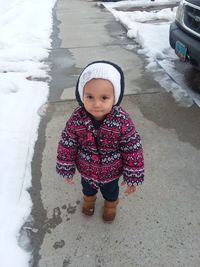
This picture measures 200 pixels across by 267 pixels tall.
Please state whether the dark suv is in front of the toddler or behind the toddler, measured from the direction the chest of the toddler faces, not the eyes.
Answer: behind

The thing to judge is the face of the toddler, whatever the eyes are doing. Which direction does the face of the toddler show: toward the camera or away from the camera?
toward the camera

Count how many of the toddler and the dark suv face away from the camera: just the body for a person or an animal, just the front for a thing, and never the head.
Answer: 0

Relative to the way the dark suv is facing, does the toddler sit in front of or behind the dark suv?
in front

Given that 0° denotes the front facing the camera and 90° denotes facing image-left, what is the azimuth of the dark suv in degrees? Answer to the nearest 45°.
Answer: approximately 45°

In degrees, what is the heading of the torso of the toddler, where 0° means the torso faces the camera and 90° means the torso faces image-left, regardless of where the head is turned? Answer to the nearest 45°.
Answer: approximately 0°
